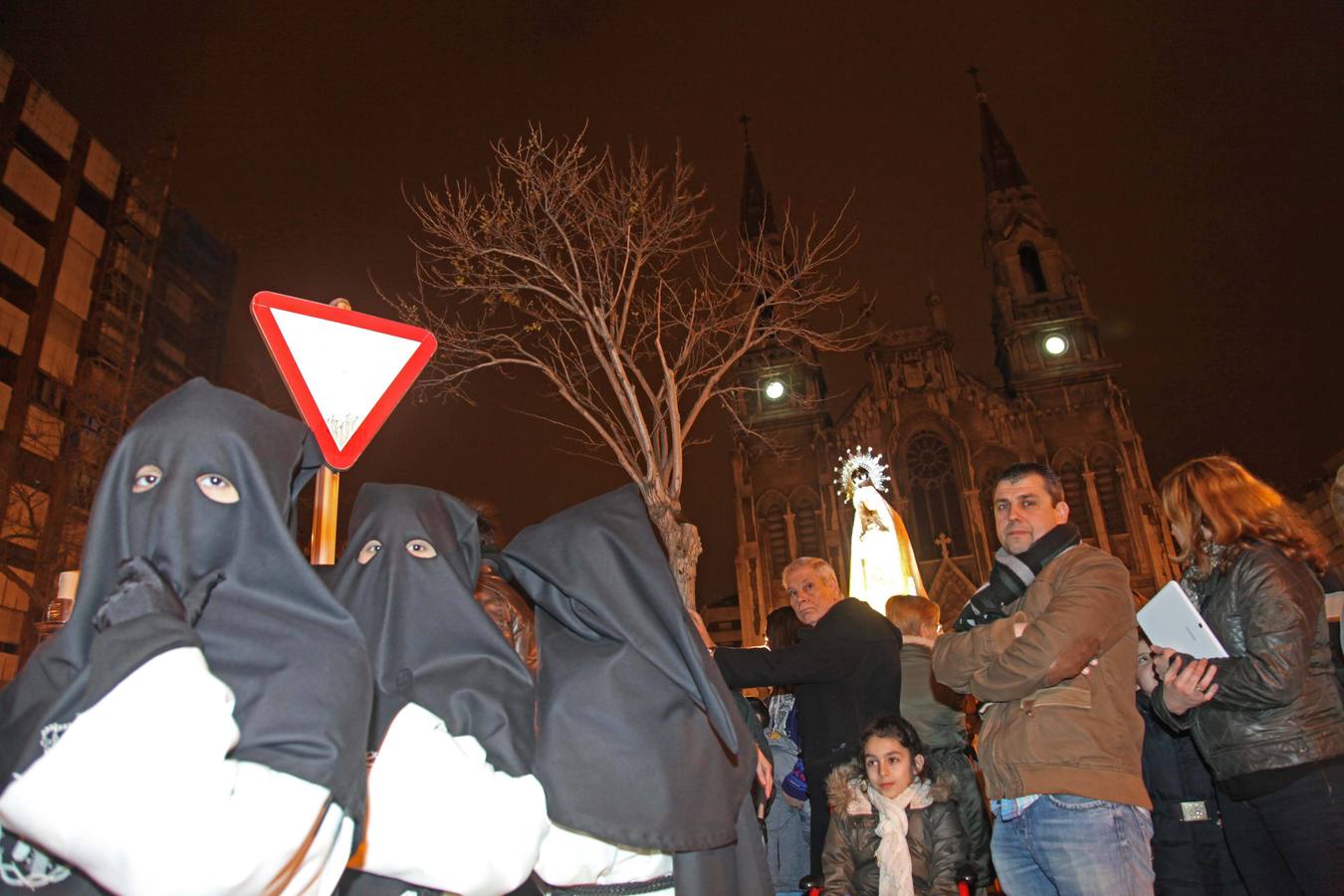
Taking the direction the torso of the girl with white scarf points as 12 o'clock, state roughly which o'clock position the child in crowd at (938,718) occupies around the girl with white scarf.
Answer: The child in crowd is roughly at 7 o'clock from the girl with white scarf.

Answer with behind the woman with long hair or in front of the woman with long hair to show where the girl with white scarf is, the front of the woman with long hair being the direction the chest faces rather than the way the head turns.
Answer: in front

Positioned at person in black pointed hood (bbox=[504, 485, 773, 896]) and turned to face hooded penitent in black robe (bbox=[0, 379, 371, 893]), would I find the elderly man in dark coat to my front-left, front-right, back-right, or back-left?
back-right

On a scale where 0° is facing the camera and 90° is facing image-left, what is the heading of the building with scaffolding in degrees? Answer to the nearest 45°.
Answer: approximately 315°

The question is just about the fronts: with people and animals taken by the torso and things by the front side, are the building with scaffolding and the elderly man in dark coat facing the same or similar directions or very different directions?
very different directions

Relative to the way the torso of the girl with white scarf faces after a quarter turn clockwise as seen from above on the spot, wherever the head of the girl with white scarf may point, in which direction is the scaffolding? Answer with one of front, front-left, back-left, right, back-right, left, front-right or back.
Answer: front-right

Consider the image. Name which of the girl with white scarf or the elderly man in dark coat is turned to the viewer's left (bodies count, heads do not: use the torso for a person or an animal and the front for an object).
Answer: the elderly man in dark coat

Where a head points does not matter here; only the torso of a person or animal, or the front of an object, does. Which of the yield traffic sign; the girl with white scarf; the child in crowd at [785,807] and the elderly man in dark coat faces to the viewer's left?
the elderly man in dark coat

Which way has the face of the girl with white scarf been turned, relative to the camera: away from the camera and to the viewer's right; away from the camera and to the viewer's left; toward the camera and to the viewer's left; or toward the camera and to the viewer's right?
toward the camera and to the viewer's left

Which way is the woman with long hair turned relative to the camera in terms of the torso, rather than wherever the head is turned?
to the viewer's left

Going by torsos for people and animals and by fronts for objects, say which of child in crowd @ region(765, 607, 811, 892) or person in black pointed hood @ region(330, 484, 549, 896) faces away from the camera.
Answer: the child in crowd
